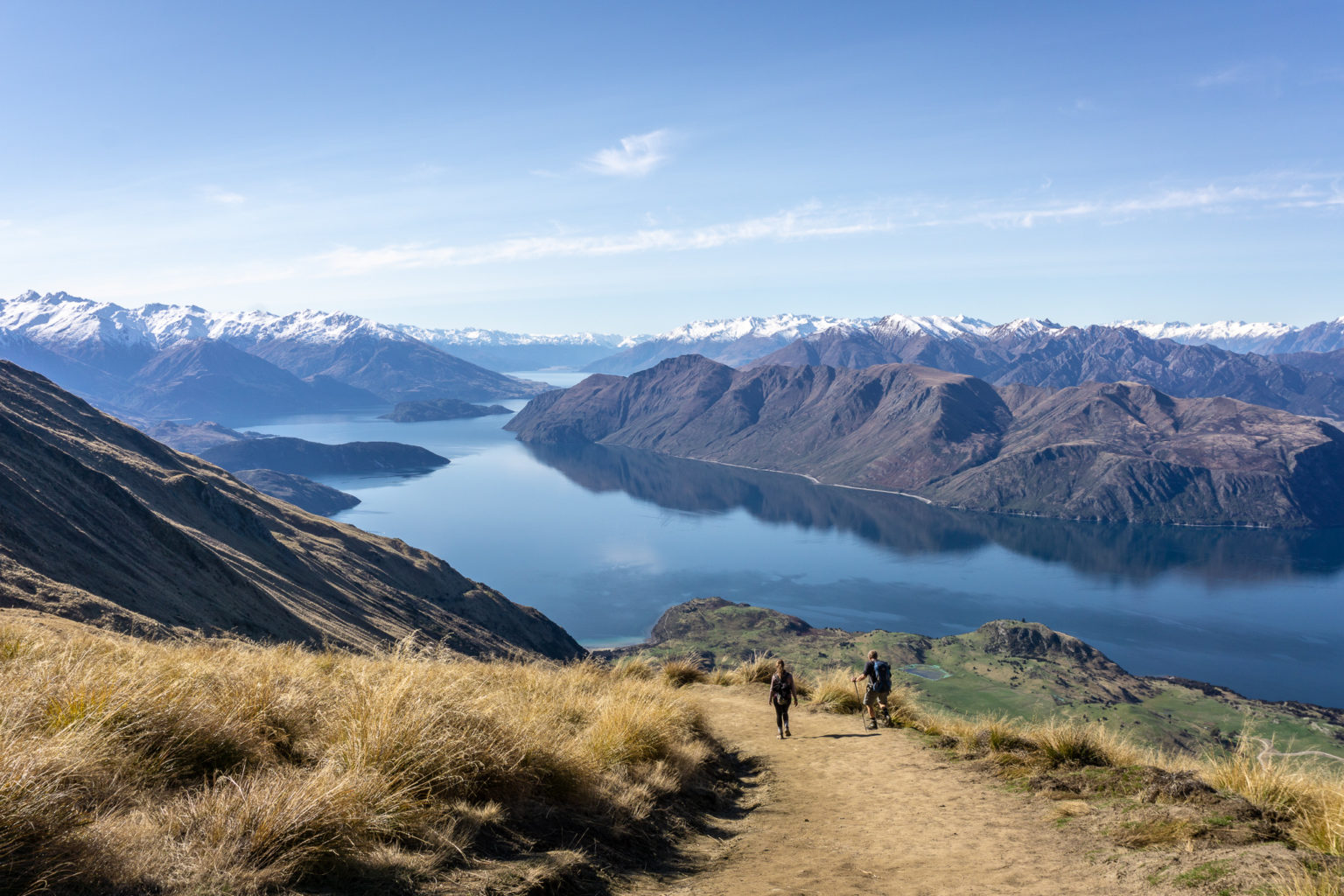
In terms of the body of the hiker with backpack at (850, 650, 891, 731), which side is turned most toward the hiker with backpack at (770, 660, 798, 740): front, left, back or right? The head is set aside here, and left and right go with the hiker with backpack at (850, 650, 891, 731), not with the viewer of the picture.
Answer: left

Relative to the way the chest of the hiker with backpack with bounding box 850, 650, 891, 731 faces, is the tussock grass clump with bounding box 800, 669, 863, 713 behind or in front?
in front

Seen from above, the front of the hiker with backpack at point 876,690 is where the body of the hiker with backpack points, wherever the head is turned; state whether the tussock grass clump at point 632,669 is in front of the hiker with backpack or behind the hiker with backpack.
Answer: in front

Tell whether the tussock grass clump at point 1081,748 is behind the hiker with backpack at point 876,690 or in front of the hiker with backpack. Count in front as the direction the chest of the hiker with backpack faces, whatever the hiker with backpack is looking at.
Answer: behind

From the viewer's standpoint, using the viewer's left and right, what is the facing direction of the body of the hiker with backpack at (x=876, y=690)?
facing away from the viewer and to the left of the viewer

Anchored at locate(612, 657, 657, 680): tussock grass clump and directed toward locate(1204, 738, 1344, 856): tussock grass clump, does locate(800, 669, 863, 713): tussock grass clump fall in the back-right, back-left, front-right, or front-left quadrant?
front-left
